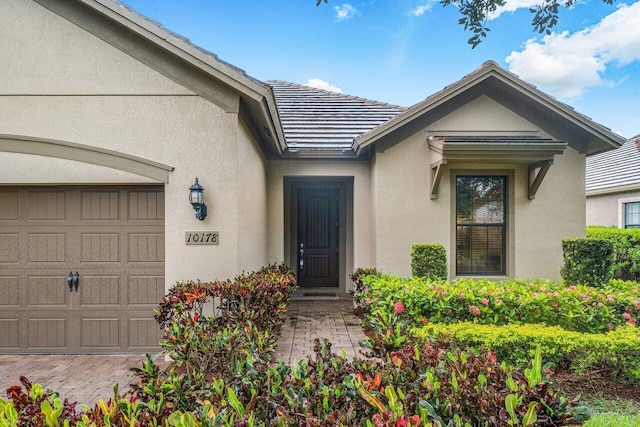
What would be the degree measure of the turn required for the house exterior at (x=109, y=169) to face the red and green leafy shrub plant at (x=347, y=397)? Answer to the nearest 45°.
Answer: approximately 45° to its left

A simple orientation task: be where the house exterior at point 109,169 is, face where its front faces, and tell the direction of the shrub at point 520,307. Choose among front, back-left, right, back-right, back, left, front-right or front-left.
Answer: left

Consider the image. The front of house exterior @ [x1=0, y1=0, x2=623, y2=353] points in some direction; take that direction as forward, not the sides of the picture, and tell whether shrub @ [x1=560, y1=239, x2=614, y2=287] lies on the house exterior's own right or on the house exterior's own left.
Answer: on the house exterior's own left

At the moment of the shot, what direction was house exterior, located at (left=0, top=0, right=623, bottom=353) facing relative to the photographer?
facing the viewer

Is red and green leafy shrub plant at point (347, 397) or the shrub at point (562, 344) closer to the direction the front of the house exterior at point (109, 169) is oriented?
the red and green leafy shrub plant

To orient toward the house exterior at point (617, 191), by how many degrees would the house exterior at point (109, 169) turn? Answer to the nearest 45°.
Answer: approximately 135° to its left
